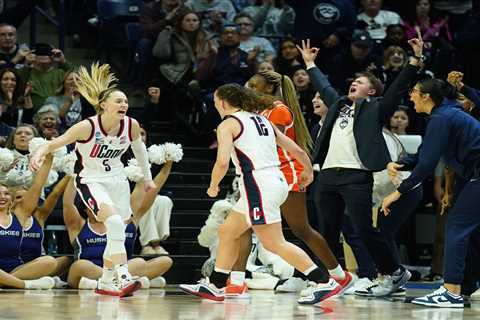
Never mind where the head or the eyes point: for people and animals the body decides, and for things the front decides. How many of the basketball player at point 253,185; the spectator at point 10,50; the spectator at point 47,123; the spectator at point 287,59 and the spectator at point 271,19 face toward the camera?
4

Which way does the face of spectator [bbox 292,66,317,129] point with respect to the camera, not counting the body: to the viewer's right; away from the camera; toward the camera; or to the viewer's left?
toward the camera

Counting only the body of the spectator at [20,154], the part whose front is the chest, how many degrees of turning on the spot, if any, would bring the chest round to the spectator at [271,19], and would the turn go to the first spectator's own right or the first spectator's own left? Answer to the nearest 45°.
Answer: approximately 135° to the first spectator's own left

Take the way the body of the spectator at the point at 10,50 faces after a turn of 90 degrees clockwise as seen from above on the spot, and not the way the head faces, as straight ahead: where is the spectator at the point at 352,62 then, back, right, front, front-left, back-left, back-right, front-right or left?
back

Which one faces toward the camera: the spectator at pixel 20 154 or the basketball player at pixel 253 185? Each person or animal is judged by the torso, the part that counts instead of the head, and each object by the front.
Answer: the spectator

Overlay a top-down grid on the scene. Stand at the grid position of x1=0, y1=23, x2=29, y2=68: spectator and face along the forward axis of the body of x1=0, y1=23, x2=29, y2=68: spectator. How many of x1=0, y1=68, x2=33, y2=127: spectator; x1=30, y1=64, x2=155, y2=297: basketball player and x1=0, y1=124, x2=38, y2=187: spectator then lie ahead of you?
3

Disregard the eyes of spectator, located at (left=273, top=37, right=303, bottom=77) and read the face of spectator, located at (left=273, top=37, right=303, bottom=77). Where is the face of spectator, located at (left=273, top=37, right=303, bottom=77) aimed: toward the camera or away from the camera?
toward the camera

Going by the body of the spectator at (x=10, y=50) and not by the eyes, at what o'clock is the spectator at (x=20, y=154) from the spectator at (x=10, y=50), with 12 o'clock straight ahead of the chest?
the spectator at (x=20, y=154) is roughly at 12 o'clock from the spectator at (x=10, y=50).

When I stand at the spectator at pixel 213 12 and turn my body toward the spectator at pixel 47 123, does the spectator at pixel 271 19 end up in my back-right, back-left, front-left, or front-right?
back-left

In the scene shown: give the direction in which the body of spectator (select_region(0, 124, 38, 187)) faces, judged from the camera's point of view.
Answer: toward the camera

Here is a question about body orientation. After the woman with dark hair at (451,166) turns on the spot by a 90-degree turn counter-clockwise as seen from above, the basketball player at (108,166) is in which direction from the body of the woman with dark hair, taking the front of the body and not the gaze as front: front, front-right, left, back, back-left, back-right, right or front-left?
right

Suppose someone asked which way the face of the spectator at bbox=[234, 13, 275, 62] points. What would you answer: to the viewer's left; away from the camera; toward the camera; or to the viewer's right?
toward the camera

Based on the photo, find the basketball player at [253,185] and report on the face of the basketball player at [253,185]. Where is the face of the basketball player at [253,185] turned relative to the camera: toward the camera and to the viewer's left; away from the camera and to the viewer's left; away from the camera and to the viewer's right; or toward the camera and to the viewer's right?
away from the camera and to the viewer's left

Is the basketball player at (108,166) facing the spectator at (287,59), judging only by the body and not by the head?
no

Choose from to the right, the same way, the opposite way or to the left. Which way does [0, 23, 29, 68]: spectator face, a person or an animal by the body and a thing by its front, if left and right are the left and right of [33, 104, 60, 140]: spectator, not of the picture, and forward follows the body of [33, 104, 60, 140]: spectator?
the same way

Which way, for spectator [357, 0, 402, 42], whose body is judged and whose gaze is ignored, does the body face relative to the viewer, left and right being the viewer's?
facing the viewer

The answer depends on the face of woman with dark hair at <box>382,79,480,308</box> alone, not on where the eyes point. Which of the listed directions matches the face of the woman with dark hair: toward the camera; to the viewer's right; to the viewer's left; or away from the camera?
to the viewer's left

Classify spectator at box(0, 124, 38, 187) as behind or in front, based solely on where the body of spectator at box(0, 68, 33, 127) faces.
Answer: in front

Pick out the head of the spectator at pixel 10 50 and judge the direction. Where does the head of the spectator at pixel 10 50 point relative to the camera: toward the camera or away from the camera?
toward the camera

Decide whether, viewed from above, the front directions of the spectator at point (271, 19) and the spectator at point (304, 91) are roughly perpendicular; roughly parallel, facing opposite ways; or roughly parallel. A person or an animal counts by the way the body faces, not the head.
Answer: roughly parallel
